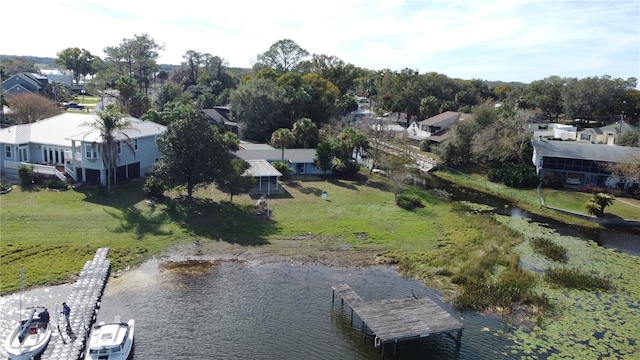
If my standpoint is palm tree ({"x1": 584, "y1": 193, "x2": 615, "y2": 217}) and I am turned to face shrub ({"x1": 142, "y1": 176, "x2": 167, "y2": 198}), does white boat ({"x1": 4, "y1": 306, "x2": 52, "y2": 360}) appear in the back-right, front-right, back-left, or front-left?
front-left

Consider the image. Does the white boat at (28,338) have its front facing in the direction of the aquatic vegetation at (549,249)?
no

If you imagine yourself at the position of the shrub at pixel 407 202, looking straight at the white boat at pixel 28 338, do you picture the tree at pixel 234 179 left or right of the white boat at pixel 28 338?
right

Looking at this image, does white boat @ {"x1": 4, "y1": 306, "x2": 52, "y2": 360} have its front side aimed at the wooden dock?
no

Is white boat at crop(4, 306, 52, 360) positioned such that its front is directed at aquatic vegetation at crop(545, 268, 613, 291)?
no

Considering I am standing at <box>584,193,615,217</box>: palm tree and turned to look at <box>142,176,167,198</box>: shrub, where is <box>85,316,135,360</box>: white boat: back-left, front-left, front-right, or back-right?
front-left
